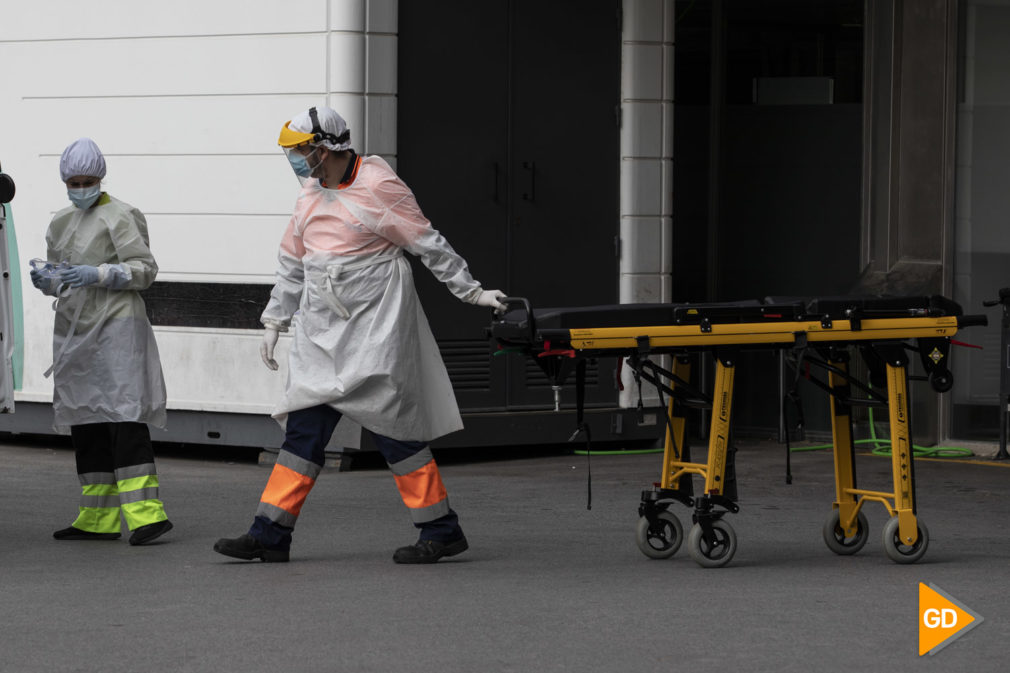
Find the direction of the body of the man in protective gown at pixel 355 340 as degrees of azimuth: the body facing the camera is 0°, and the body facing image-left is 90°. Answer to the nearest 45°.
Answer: approximately 45°

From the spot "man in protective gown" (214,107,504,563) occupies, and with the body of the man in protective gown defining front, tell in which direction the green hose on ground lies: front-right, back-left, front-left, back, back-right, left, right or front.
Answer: back

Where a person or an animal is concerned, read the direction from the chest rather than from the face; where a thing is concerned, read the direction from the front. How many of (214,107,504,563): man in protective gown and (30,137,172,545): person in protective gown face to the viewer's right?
0

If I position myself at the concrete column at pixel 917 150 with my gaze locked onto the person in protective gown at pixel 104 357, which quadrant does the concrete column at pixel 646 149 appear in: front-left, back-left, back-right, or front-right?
front-right

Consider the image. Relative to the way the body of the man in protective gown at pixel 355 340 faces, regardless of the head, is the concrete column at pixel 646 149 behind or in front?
behind

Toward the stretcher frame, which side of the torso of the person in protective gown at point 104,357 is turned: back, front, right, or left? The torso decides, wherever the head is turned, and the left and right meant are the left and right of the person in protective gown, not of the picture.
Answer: left

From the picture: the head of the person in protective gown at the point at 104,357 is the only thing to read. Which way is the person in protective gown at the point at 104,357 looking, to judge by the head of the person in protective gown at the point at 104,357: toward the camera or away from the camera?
toward the camera

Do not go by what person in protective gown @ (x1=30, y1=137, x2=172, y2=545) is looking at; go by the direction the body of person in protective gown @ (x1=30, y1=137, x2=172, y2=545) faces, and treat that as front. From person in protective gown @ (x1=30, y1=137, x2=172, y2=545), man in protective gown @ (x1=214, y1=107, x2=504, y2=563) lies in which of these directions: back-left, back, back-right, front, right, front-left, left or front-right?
left

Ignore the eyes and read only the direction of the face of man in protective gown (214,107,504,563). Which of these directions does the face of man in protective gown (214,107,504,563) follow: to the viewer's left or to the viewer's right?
to the viewer's left

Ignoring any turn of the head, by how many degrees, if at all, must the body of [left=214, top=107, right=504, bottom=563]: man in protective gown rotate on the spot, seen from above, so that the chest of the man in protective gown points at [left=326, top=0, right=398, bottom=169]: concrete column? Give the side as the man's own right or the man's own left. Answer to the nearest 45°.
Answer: approximately 135° to the man's own right
